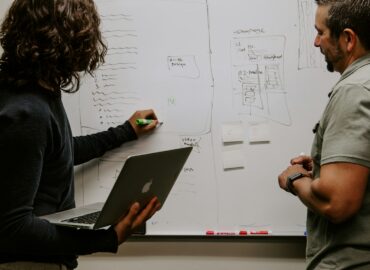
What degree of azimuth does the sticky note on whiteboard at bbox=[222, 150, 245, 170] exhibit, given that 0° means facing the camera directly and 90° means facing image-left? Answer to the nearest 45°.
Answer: approximately 0°

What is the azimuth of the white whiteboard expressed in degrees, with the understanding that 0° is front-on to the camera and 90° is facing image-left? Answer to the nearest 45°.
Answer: approximately 0°

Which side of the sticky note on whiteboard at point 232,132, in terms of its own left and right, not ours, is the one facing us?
front

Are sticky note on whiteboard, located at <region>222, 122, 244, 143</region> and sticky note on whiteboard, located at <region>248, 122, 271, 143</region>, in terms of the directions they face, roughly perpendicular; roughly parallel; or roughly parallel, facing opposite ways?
roughly parallel

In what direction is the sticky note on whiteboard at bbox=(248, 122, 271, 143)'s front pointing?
toward the camera

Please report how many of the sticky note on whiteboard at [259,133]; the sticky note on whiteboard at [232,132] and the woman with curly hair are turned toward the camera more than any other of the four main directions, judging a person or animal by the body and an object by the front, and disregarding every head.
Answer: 2

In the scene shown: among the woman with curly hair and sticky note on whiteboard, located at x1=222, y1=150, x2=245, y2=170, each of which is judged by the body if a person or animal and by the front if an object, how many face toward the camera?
1

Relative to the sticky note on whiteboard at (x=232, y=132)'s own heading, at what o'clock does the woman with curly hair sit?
The woman with curly hair is roughly at 1 o'clock from the sticky note on whiteboard.

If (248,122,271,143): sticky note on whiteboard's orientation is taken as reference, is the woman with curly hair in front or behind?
in front
